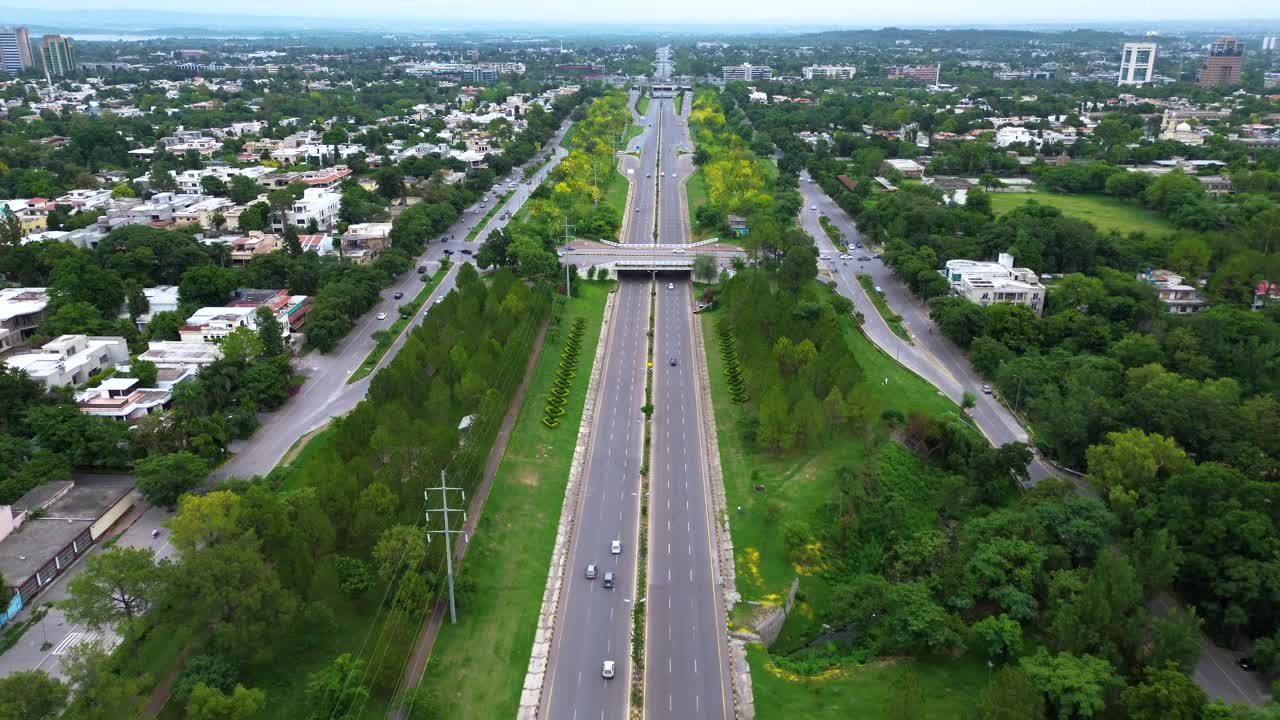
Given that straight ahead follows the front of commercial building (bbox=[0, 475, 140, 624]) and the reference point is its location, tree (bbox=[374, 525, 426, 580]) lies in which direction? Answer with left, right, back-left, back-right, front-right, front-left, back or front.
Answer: front

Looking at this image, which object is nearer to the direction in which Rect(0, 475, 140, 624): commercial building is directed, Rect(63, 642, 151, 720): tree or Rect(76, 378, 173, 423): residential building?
the tree

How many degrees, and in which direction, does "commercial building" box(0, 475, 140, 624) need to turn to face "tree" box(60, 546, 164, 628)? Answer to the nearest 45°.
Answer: approximately 45° to its right

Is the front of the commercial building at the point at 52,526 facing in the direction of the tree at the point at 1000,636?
yes

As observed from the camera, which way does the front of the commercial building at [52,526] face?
facing the viewer and to the right of the viewer

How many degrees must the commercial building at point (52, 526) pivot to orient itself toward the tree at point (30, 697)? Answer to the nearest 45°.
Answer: approximately 45° to its right

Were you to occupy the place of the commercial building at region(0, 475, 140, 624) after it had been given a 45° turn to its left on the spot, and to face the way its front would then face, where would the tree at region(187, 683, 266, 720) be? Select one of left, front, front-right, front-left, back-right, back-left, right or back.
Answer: right

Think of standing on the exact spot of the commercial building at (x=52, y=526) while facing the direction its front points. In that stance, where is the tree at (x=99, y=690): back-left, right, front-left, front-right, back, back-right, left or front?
front-right

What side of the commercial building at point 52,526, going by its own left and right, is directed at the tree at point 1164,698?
front

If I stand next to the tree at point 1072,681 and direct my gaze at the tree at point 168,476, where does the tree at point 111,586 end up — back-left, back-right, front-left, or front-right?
front-left

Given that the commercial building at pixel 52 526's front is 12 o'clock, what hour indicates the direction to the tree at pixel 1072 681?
The tree is roughly at 12 o'clock from the commercial building.

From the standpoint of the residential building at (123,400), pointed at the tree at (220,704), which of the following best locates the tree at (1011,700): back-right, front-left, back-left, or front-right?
front-left
